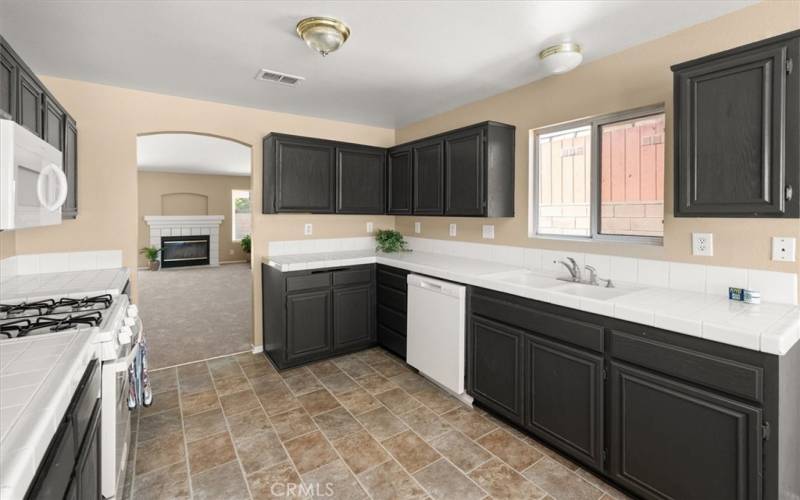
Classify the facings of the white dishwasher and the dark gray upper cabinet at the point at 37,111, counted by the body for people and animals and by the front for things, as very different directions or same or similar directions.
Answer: very different directions

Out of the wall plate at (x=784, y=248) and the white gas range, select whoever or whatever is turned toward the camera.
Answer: the wall plate

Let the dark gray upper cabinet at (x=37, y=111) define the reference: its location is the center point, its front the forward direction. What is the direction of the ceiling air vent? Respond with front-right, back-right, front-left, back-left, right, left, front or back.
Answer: front

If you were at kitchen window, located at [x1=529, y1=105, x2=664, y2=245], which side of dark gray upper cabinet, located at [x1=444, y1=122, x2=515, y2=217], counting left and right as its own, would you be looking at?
left

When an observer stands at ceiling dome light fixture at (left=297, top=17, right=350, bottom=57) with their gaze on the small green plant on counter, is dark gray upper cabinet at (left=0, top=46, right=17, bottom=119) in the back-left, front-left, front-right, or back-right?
back-left

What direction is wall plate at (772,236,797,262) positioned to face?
toward the camera

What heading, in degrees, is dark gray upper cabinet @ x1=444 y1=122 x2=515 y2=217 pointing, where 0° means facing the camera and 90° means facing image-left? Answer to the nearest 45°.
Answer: approximately 45°

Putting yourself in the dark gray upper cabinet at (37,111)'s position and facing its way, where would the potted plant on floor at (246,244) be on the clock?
The potted plant on floor is roughly at 10 o'clock from the dark gray upper cabinet.

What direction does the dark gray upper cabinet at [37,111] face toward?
to the viewer's right

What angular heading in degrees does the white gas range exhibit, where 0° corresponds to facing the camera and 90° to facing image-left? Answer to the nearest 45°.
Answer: approximately 270°

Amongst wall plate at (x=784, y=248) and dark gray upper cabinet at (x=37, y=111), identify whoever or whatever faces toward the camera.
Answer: the wall plate

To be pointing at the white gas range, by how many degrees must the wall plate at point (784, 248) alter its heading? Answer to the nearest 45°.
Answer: approximately 45° to its right

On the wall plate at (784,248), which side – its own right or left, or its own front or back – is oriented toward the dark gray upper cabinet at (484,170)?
right
